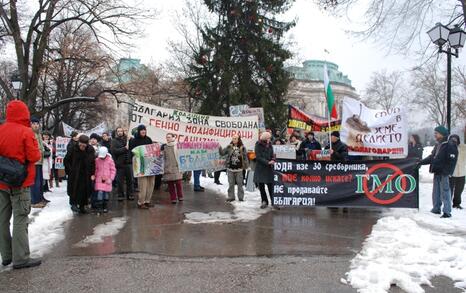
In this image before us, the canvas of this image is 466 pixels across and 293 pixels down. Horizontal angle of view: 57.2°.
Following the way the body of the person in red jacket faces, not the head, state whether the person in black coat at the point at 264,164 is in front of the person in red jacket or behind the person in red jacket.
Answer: in front

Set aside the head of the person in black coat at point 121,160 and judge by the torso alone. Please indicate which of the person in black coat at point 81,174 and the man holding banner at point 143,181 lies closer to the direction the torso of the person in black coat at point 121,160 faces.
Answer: the man holding banner

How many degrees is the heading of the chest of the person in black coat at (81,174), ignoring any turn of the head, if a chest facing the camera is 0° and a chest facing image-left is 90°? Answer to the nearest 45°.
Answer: approximately 0°

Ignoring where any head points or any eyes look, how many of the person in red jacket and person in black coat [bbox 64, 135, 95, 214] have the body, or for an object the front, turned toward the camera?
1

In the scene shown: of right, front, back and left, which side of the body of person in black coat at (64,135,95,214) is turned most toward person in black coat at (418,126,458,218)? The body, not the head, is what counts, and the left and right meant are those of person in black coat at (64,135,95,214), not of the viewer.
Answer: left

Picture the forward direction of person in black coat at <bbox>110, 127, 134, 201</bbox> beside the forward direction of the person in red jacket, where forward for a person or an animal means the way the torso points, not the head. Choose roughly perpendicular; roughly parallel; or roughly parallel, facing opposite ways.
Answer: roughly parallel, facing opposite ways

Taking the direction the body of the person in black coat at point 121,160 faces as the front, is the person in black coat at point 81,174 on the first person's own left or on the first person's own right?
on the first person's own right

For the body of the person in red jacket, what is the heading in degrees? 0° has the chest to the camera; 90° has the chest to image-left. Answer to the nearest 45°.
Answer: approximately 225°

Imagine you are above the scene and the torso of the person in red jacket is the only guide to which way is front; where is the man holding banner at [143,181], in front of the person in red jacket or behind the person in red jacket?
in front

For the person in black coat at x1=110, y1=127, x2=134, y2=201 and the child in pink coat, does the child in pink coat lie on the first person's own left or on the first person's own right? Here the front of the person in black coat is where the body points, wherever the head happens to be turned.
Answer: on the first person's own right

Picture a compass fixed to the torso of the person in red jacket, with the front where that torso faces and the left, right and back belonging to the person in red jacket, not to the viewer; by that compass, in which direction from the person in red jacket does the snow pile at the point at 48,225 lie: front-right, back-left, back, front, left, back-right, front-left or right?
front-left

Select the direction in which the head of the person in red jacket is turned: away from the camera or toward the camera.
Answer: away from the camera

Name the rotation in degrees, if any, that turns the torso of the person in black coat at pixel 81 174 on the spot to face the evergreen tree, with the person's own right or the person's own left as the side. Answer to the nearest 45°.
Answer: approximately 135° to the person's own left

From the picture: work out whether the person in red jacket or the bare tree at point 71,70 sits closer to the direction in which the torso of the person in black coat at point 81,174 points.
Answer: the person in red jacket
